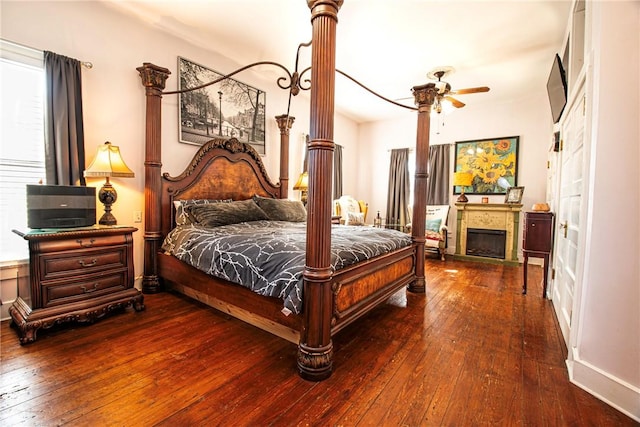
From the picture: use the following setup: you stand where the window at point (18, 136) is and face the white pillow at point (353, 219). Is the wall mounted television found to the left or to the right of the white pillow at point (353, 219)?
right

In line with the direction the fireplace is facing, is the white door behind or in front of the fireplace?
in front

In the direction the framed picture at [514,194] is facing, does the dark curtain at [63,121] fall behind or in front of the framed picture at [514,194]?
in front

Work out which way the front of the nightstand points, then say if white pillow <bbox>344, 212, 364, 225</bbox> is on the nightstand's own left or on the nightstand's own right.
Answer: on the nightstand's own left

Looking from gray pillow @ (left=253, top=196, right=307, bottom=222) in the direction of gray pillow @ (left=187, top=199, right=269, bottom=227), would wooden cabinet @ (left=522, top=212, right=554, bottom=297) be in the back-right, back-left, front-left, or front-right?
back-left

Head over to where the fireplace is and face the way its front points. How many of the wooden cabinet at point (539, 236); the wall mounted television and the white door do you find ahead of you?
3

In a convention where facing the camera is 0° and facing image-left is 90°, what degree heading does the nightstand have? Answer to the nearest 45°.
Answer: approximately 315°

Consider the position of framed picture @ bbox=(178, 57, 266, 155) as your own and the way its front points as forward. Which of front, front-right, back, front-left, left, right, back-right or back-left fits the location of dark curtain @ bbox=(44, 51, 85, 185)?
right

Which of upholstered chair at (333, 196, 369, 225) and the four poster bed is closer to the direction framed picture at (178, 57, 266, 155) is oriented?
the four poster bed
